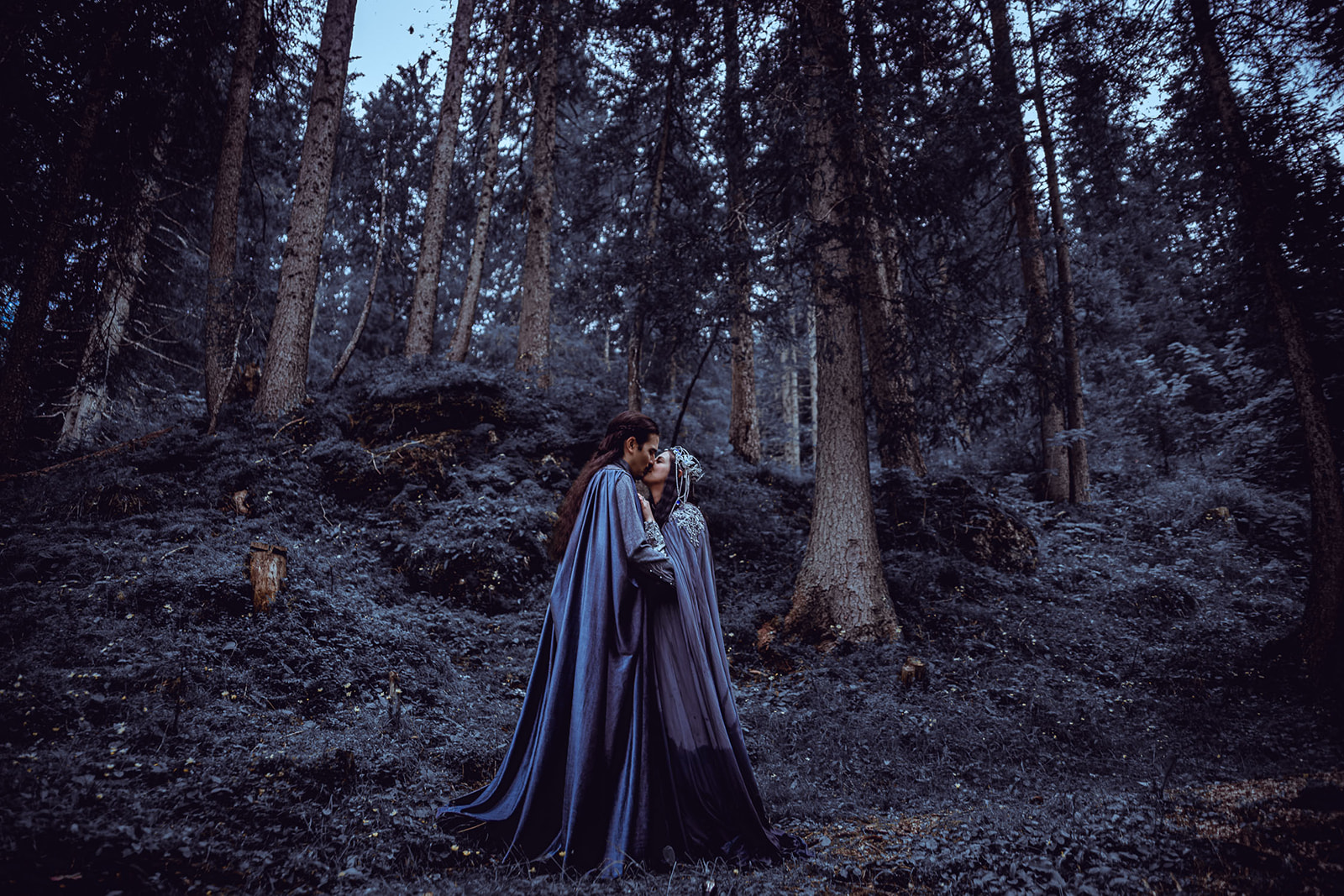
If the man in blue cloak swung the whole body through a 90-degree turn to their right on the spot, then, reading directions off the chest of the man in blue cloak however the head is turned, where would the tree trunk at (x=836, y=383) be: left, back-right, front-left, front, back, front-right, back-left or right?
back-left

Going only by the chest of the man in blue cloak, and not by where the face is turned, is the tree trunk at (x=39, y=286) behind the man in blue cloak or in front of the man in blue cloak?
behind

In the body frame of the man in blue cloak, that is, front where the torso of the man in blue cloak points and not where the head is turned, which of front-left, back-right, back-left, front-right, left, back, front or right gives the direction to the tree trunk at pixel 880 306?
front-left

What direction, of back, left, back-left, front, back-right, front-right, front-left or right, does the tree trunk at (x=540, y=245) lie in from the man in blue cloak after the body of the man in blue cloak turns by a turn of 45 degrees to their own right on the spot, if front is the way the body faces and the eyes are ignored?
back-left

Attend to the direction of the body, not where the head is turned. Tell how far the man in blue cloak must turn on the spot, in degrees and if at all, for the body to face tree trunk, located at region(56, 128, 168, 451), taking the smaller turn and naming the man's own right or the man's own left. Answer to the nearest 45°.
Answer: approximately 135° to the man's own left

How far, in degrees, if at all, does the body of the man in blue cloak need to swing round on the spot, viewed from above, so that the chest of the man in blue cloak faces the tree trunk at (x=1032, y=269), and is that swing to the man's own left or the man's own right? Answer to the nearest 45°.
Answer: approximately 45° to the man's own left

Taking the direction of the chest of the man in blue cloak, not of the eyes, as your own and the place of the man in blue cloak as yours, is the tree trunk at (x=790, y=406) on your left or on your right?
on your left

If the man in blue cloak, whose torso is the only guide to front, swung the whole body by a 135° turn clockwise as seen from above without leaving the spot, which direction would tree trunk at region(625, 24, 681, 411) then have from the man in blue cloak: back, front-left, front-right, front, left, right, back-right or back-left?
back-right

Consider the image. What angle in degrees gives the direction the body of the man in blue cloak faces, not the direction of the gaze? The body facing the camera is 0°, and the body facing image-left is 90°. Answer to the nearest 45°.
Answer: approximately 270°

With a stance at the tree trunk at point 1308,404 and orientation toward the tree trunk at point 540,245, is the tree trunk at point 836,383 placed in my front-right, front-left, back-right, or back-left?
front-left

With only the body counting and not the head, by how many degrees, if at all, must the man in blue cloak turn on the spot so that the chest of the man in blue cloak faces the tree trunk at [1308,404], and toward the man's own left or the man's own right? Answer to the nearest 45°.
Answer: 0° — they already face it

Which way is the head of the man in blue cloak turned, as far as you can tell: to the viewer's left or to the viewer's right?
to the viewer's right
